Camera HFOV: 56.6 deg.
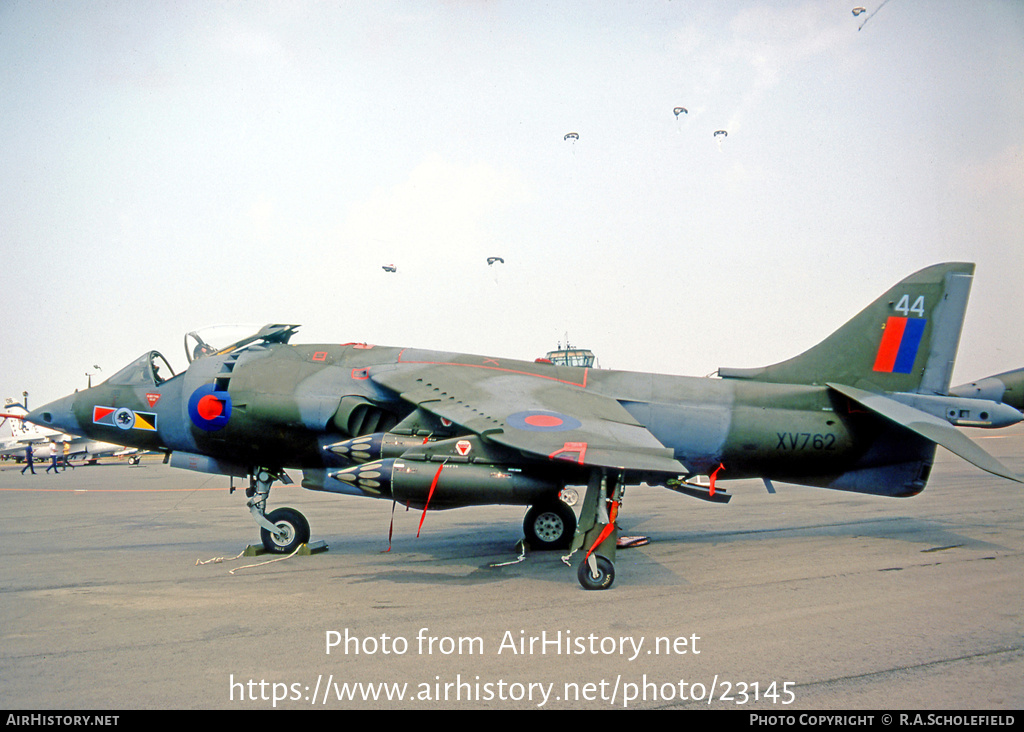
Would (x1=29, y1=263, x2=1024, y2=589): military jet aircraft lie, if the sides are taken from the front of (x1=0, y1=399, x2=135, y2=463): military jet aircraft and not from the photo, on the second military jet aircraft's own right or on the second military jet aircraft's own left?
on the second military jet aircraft's own right

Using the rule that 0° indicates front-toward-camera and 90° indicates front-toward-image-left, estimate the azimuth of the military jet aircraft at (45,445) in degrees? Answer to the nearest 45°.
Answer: approximately 270°

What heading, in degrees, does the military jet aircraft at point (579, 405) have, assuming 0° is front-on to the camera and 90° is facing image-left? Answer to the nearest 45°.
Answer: approximately 90°

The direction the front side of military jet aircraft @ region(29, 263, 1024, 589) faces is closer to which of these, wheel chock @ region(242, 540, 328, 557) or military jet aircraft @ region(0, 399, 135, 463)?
the wheel chock

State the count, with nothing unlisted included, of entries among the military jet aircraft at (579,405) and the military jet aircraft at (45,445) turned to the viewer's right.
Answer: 1

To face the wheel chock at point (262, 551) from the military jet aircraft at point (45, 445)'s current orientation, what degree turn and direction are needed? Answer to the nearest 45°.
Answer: approximately 90° to its right

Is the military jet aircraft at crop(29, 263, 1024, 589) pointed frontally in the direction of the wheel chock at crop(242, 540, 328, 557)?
yes
